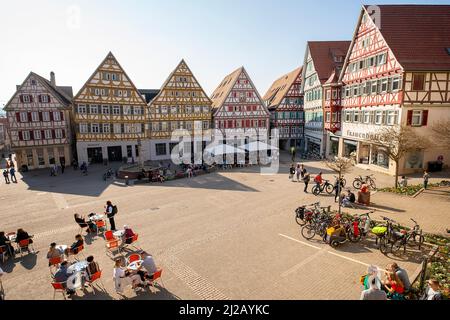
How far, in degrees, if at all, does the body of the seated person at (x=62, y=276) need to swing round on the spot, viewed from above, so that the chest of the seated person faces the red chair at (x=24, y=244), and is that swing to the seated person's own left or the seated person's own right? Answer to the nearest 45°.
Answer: approximately 90° to the seated person's own left

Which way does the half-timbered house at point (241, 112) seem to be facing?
toward the camera

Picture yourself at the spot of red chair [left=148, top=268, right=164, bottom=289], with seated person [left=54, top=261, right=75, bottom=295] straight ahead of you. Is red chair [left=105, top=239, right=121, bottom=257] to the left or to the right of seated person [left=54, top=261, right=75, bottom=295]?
right

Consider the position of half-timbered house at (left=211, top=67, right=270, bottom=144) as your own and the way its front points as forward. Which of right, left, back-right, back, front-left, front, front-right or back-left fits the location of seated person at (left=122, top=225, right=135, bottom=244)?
front

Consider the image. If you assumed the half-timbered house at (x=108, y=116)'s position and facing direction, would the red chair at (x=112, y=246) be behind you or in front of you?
in front

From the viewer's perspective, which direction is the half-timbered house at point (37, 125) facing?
toward the camera

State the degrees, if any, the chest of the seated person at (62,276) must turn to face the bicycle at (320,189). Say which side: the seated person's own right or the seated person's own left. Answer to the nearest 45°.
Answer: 0° — they already face it

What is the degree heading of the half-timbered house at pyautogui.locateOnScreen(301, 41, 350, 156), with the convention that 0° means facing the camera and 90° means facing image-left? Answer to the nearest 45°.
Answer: approximately 45°

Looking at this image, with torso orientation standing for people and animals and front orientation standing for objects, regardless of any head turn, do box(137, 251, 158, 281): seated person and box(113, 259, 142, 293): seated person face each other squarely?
yes

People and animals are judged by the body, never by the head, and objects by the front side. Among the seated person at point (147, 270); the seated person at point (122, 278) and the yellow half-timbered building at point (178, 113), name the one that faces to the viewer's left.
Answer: the seated person at point (147, 270)

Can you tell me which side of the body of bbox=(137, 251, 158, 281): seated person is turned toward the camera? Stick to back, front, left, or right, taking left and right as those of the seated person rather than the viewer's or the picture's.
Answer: left

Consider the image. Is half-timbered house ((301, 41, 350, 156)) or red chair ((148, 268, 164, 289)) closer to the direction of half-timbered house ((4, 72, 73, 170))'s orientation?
the red chair

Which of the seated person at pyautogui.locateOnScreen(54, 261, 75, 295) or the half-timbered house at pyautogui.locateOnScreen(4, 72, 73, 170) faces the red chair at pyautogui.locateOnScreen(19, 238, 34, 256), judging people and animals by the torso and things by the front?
the half-timbered house

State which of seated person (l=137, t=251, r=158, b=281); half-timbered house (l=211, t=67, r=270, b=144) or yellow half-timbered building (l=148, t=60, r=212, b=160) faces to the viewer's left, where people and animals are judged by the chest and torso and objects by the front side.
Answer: the seated person

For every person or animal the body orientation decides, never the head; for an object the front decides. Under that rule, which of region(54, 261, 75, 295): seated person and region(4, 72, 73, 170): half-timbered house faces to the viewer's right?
the seated person

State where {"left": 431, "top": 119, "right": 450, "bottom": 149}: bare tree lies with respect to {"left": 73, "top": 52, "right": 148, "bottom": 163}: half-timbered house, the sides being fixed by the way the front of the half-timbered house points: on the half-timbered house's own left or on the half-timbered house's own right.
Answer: on the half-timbered house's own left
